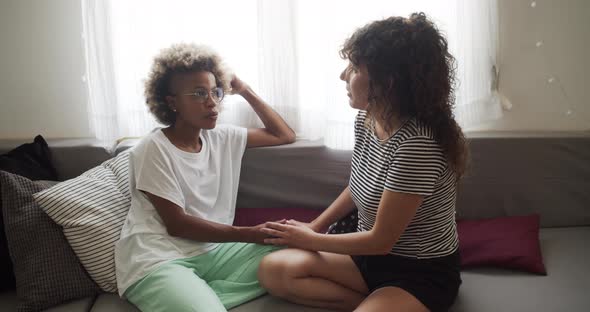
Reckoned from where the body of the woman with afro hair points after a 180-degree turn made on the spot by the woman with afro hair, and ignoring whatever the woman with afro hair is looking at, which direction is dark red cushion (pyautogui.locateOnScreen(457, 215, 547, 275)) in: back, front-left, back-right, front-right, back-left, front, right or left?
back-right

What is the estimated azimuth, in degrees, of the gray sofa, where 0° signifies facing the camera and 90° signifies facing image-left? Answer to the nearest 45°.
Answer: approximately 0°

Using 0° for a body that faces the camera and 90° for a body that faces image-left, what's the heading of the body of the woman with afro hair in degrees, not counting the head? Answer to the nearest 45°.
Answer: approximately 315°

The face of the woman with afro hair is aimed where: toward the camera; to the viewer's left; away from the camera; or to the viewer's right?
to the viewer's right

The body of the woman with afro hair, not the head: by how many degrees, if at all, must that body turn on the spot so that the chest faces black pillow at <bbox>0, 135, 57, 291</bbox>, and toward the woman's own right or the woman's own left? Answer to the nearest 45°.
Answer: approximately 180°

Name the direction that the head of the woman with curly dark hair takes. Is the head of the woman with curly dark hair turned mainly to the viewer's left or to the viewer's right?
to the viewer's left
